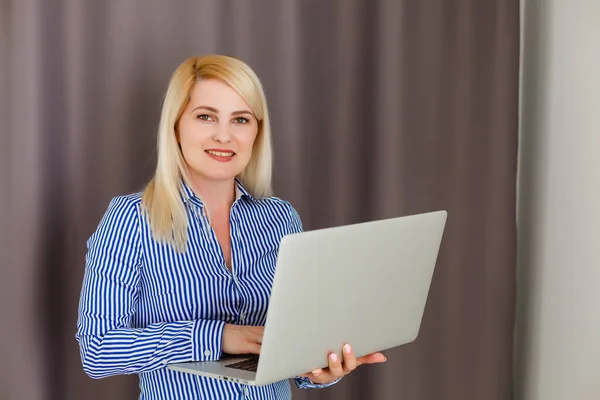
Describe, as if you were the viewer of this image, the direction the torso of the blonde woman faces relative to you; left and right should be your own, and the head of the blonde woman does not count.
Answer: facing the viewer and to the right of the viewer

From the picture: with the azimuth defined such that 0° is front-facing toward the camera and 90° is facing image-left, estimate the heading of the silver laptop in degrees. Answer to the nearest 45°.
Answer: approximately 135°

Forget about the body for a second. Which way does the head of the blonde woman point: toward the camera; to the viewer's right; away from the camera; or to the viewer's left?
toward the camera
